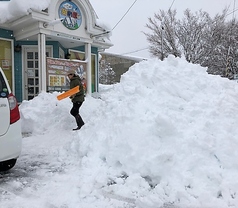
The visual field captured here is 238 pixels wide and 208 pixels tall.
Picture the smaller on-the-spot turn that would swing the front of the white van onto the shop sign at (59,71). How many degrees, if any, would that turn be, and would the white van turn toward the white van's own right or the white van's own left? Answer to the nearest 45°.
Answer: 0° — it already faces it

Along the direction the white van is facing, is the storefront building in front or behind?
in front

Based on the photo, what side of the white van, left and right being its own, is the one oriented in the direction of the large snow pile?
right

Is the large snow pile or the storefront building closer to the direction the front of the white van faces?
the storefront building

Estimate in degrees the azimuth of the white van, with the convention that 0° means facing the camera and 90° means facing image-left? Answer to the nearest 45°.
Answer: approximately 180°

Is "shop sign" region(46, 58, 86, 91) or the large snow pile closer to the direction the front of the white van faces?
the shop sign
